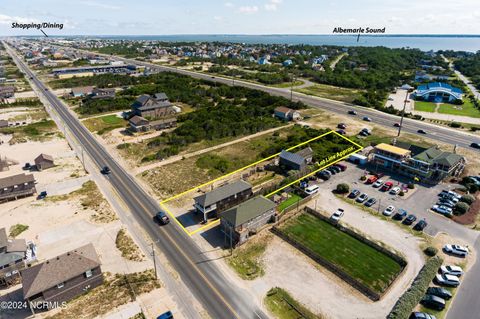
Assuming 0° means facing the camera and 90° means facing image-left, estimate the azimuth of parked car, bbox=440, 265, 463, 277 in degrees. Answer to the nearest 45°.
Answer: approximately 90°

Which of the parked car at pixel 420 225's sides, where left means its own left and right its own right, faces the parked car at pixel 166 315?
front

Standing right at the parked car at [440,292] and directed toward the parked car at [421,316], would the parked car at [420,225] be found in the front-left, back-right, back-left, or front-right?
back-right

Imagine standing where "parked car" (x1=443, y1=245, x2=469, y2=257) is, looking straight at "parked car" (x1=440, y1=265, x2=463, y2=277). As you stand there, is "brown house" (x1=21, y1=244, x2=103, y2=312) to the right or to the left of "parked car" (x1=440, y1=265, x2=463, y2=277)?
right

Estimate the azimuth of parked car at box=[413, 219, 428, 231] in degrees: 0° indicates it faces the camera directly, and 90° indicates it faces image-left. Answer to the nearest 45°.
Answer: approximately 45°

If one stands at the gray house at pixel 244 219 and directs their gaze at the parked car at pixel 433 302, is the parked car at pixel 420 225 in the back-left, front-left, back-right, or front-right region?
front-left

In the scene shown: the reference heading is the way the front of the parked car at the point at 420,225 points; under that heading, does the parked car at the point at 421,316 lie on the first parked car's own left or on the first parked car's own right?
on the first parked car's own left

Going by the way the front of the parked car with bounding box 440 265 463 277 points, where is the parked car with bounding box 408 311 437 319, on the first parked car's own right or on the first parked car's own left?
on the first parked car's own left

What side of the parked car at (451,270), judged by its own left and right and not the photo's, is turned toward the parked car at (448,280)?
left

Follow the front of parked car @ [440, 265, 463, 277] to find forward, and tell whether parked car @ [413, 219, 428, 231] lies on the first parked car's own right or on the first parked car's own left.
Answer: on the first parked car's own right

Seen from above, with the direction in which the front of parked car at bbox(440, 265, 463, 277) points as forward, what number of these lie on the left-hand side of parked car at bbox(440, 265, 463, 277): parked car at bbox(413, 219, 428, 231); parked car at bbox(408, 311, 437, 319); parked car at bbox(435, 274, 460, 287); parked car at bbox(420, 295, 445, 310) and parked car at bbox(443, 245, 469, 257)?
3

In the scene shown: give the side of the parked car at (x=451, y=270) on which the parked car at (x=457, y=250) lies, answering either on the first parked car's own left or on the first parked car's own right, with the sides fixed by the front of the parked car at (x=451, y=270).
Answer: on the first parked car's own right

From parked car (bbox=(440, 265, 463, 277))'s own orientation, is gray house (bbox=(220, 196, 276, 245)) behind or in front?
in front

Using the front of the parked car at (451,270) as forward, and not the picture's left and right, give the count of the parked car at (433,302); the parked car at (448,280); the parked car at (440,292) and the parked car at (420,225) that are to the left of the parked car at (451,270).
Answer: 3

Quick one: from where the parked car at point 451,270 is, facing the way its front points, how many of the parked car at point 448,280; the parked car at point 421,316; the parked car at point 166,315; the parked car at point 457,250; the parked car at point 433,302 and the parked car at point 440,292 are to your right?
1

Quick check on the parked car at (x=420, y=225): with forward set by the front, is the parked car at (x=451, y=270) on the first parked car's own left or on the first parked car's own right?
on the first parked car's own left

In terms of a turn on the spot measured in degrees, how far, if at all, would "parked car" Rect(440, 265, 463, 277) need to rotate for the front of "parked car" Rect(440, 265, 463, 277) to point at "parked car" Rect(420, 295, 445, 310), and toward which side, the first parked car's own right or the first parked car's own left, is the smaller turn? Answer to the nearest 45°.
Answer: approximately 90° to the first parked car's own left
